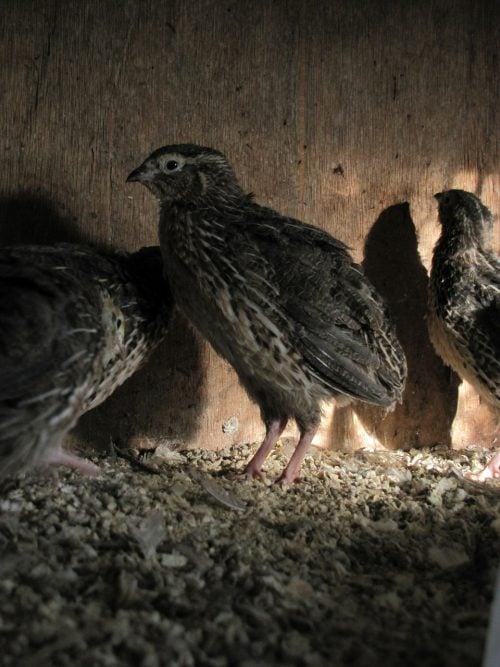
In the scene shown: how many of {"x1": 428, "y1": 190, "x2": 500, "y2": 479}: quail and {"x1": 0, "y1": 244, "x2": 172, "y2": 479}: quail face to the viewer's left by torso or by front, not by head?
1

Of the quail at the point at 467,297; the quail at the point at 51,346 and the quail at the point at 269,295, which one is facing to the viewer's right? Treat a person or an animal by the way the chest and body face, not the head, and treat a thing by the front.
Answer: the quail at the point at 51,346

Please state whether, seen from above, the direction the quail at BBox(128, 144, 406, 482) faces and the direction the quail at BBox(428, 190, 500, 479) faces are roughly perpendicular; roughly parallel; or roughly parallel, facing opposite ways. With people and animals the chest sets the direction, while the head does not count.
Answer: roughly parallel

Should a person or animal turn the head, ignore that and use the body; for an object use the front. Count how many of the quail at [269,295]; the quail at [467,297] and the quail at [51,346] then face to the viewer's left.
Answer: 2

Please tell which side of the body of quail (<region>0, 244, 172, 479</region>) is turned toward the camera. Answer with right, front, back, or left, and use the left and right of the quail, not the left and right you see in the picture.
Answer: right

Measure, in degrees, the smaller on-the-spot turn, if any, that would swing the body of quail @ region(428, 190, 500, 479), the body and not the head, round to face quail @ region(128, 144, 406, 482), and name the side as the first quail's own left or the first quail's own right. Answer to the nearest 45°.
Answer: approximately 45° to the first quail's own left

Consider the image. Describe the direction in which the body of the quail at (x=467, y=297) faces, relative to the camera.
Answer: to the viewer's left

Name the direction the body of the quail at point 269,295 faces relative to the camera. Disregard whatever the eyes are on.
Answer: to the viewer's left

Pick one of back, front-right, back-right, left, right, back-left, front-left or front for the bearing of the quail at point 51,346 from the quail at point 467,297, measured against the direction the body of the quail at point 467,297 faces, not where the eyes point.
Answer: front-left

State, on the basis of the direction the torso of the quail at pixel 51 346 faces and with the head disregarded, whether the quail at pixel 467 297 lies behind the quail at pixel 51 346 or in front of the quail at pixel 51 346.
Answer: in front
